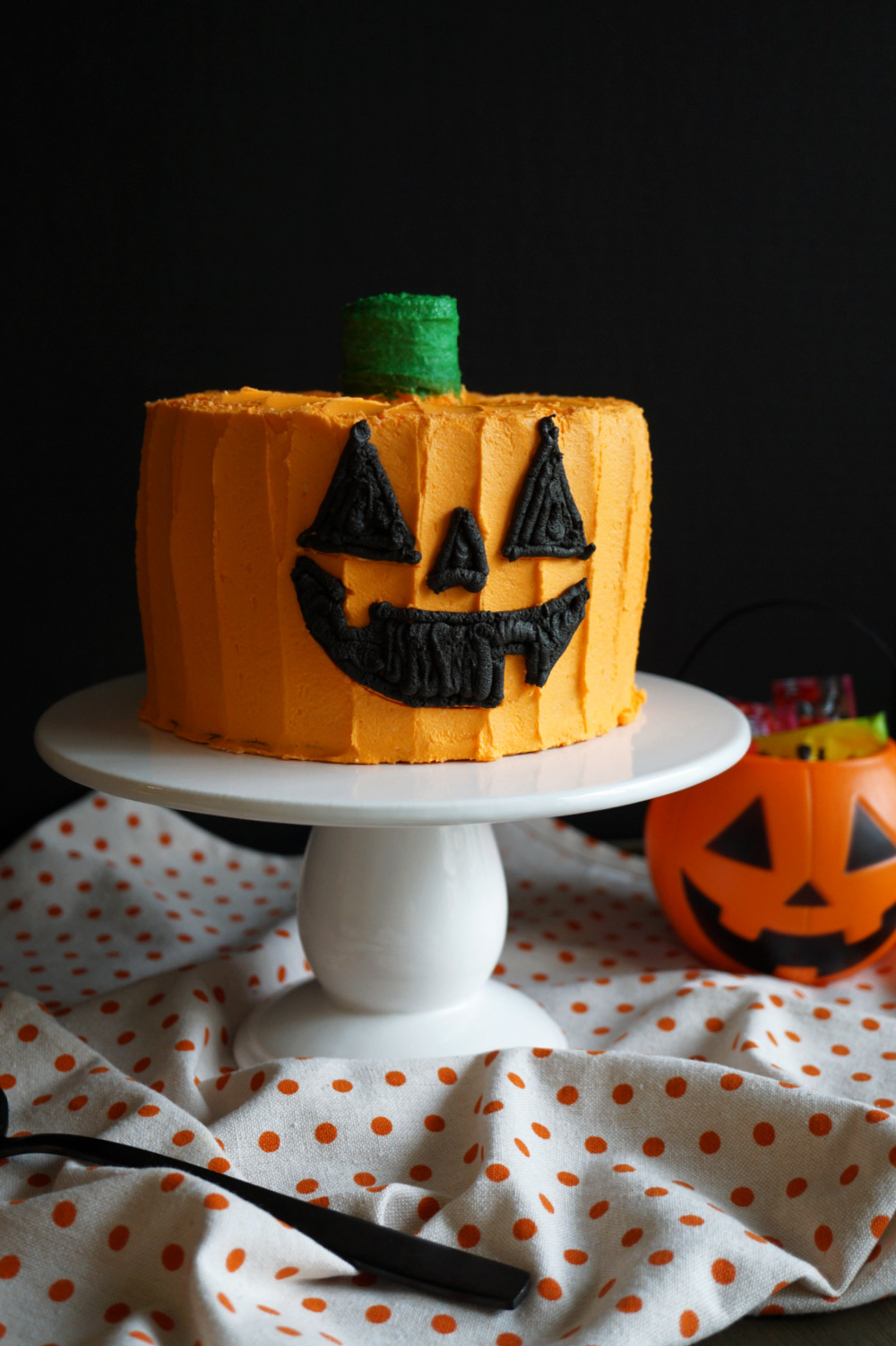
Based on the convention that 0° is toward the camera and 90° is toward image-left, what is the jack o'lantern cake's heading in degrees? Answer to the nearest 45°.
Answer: approximately 0°

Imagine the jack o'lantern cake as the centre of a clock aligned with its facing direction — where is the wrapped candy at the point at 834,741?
The wrapped candy is roughly at 8 o'clock from the jack o'lantern cake.
